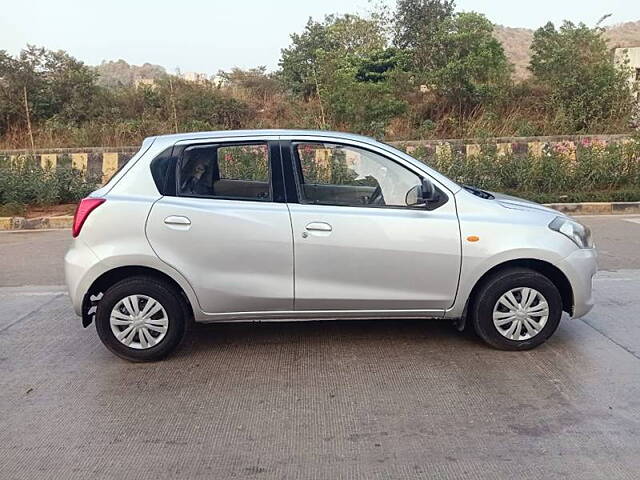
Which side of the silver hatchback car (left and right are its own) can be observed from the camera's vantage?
right

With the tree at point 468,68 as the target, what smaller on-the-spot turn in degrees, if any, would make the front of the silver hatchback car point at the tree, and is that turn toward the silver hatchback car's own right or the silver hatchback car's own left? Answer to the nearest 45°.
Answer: approximately 90° to the silver hatchback car's own left

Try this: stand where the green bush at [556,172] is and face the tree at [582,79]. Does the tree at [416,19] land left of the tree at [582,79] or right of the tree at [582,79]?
left

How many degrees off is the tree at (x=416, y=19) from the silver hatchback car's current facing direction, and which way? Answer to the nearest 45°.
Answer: approximately 90° to its left

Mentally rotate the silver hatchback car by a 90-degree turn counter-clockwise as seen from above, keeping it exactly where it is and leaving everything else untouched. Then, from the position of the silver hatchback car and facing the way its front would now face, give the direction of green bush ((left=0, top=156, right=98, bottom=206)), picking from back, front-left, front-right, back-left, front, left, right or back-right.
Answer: front-left

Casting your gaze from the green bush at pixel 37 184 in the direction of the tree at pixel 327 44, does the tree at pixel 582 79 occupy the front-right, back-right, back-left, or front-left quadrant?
front-right

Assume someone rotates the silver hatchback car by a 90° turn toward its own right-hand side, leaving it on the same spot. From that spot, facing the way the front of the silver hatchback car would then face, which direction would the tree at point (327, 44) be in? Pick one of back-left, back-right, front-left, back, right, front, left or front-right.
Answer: back

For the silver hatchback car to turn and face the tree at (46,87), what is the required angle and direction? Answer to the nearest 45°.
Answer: approximately 135° to its left

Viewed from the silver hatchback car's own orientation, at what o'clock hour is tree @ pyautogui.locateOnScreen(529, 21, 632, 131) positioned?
The tree is roughly at 10 o'clock from the silver hatchback car.

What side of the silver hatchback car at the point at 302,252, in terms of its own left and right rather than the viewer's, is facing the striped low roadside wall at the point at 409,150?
left
